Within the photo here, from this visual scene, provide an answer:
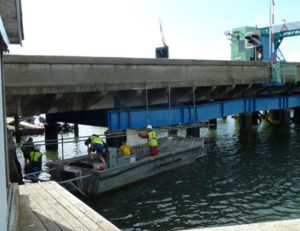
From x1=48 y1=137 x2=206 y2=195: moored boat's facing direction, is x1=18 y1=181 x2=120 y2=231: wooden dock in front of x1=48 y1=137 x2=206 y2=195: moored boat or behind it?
behind

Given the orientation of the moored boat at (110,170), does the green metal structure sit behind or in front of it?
in front

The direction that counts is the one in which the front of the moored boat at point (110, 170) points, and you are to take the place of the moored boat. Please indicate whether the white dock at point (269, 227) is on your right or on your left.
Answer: on your right

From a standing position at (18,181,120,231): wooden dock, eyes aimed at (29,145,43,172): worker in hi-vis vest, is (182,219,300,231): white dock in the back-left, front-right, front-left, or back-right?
back-right

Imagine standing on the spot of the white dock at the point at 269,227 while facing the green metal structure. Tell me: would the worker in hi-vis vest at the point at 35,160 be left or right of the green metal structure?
left

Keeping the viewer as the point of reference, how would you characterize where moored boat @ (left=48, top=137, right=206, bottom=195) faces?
facing away from the viewer and to the right of the viewer

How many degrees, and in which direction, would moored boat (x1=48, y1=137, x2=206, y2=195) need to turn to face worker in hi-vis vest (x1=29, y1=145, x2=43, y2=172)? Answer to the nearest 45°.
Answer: approximately 135° to its left
